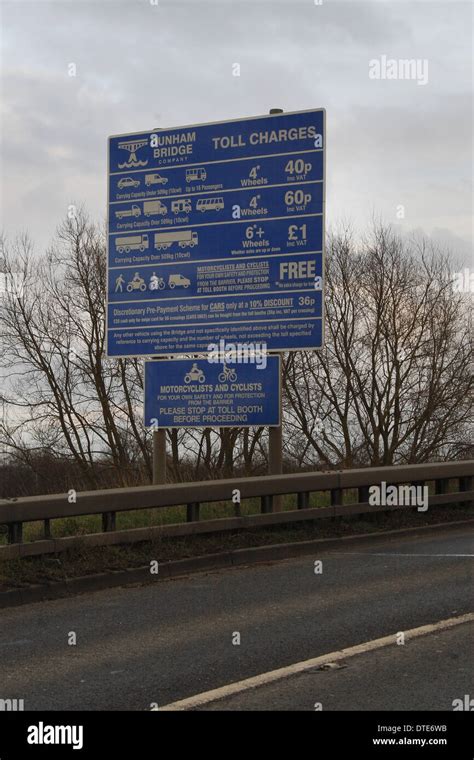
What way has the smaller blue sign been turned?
toward the camera
